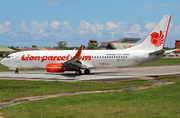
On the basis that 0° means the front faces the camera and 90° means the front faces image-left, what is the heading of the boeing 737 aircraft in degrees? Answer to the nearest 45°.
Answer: approximately 90°
